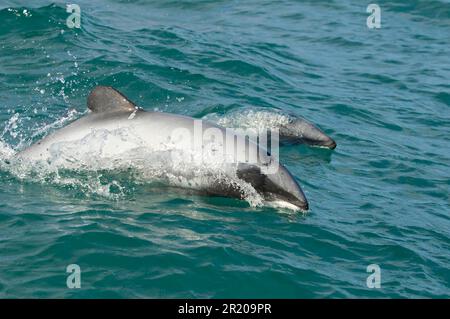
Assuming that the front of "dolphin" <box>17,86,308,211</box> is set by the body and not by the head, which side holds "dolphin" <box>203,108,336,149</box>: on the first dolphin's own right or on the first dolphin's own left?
on the first dolphin's own left

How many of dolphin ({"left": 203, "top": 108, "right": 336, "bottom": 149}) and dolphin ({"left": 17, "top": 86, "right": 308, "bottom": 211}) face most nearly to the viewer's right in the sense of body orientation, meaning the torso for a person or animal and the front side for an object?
2

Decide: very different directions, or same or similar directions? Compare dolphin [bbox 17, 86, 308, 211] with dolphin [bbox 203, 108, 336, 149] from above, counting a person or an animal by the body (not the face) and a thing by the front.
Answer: same or similar directions

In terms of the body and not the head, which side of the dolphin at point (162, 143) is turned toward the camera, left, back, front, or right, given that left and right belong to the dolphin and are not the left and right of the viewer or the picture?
right

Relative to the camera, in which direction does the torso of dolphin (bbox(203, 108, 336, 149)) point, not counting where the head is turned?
to the viewer's right

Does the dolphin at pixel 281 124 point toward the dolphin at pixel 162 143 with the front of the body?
no
